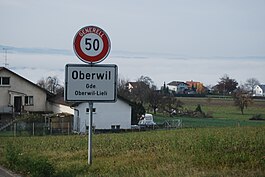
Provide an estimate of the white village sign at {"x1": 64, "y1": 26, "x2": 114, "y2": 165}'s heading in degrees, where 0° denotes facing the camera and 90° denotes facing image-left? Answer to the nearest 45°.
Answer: approximately 0°

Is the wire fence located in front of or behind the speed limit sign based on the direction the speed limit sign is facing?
behind

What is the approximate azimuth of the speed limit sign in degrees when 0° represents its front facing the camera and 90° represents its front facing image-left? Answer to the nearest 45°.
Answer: approximately 0°

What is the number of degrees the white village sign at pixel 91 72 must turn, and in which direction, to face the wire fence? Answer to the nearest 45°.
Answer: approximately 180°
